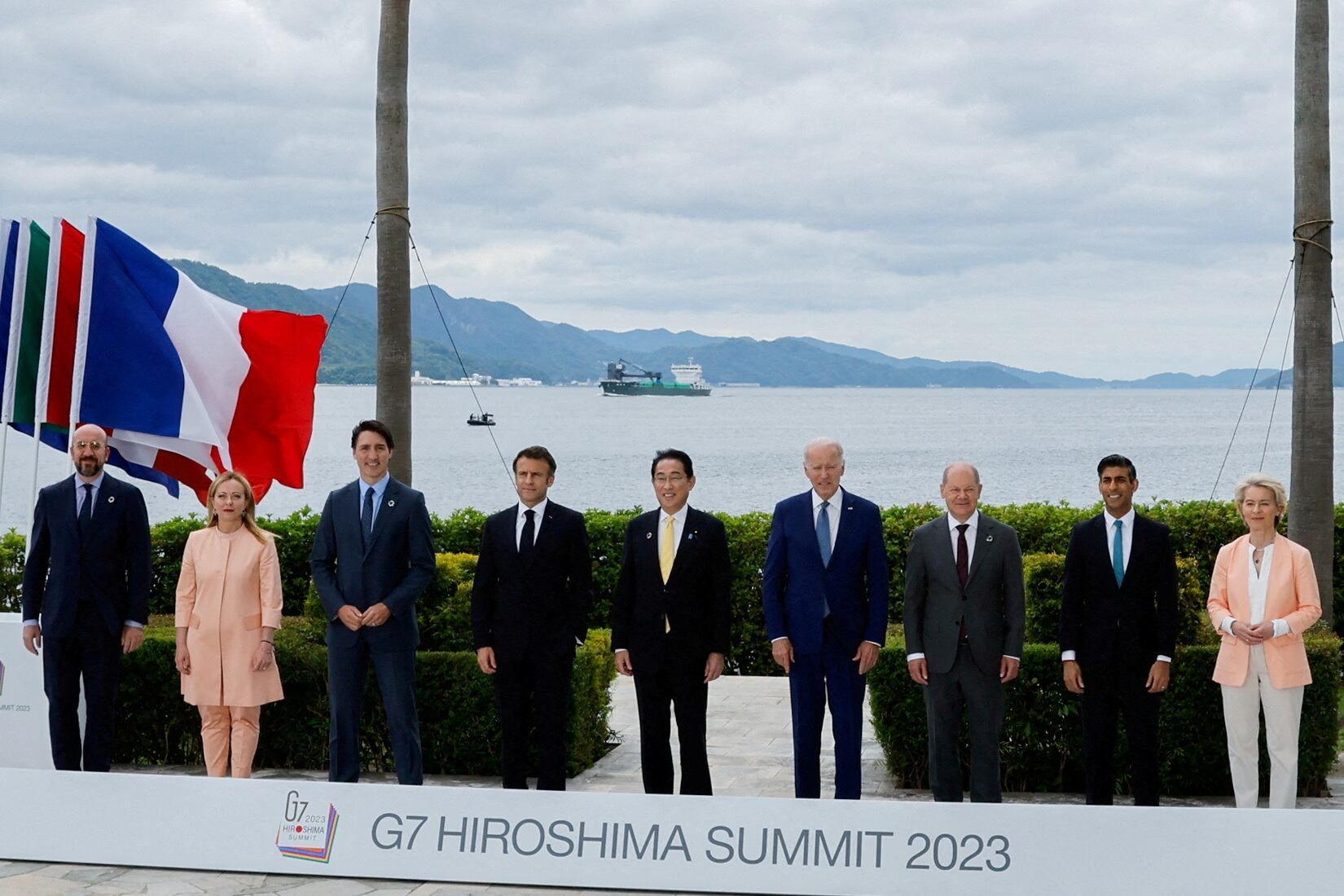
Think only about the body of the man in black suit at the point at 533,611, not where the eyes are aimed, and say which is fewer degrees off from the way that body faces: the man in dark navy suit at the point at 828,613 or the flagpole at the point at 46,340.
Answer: the man in dark navy suit

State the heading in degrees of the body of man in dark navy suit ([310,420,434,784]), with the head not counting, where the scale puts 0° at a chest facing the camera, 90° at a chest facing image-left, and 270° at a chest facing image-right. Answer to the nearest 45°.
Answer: approximately 0°

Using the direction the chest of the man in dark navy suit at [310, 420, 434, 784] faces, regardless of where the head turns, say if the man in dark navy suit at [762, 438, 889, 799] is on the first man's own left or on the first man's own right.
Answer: on the first man's own left

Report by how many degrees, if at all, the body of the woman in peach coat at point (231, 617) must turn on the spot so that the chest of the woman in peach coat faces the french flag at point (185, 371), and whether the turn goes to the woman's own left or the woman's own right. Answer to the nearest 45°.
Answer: approximately 180°
